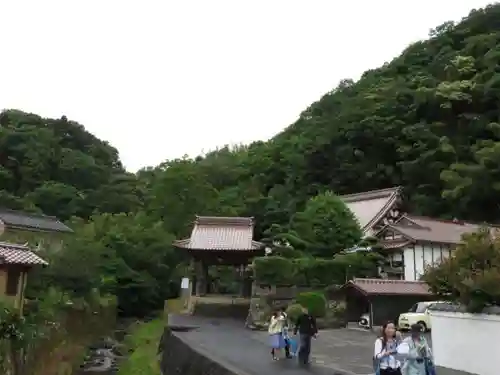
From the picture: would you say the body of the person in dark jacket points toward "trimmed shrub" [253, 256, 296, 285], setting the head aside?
yes

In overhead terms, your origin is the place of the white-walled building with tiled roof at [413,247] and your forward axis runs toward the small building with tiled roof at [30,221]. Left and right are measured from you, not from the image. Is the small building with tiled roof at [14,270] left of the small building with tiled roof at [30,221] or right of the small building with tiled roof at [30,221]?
left

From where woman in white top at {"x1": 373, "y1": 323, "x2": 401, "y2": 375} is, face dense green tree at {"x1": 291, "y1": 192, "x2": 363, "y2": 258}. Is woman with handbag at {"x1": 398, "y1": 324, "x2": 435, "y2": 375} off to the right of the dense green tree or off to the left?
right

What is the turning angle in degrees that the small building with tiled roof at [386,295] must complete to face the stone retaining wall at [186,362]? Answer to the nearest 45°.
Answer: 0° — it already faces it

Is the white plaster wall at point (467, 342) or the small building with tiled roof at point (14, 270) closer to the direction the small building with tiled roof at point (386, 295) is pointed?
the small building with tiled roof

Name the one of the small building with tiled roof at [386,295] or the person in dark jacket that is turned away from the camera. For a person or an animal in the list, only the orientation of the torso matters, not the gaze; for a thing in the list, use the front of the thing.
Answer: the person in dark jacket

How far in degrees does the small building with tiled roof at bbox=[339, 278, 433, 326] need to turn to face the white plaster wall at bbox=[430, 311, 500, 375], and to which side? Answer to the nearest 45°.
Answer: approximately 45° to its left

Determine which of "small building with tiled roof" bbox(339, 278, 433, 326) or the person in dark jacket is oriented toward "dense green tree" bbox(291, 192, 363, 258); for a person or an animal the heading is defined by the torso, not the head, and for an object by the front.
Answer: the person in dark jacket

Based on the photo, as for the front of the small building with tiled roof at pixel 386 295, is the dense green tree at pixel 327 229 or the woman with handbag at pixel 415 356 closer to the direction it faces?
the woman with handbag

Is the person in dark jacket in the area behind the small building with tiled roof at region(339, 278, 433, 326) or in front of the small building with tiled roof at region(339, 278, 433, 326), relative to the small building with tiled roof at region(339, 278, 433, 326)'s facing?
in front

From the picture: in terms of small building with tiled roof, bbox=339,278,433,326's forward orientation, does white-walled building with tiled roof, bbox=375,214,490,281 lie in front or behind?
behind

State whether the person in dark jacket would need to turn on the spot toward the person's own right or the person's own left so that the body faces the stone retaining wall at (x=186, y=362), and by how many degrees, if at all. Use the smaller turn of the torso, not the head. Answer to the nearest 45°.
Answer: approximately 90° to the person's own left

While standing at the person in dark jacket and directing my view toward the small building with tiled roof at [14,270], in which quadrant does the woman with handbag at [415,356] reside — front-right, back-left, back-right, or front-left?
back-left

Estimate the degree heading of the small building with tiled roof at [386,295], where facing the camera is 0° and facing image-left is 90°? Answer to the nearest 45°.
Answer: approximately 45°

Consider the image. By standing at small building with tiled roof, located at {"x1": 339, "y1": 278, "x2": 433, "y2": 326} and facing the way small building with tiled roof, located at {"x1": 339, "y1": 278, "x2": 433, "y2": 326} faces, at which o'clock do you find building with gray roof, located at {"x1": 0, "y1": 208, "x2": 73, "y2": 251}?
building with gray roof, located at {"x1": 0, "y1": 208, "x2": 73, "y2": 251} is roughly at 2 o'clock from small building with tiled roof, located at {"x1": 339, "y1": 278, "x2": 433, "y2": 326}.

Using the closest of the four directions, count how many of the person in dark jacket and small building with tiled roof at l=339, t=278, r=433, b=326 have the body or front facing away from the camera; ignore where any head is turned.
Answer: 1
